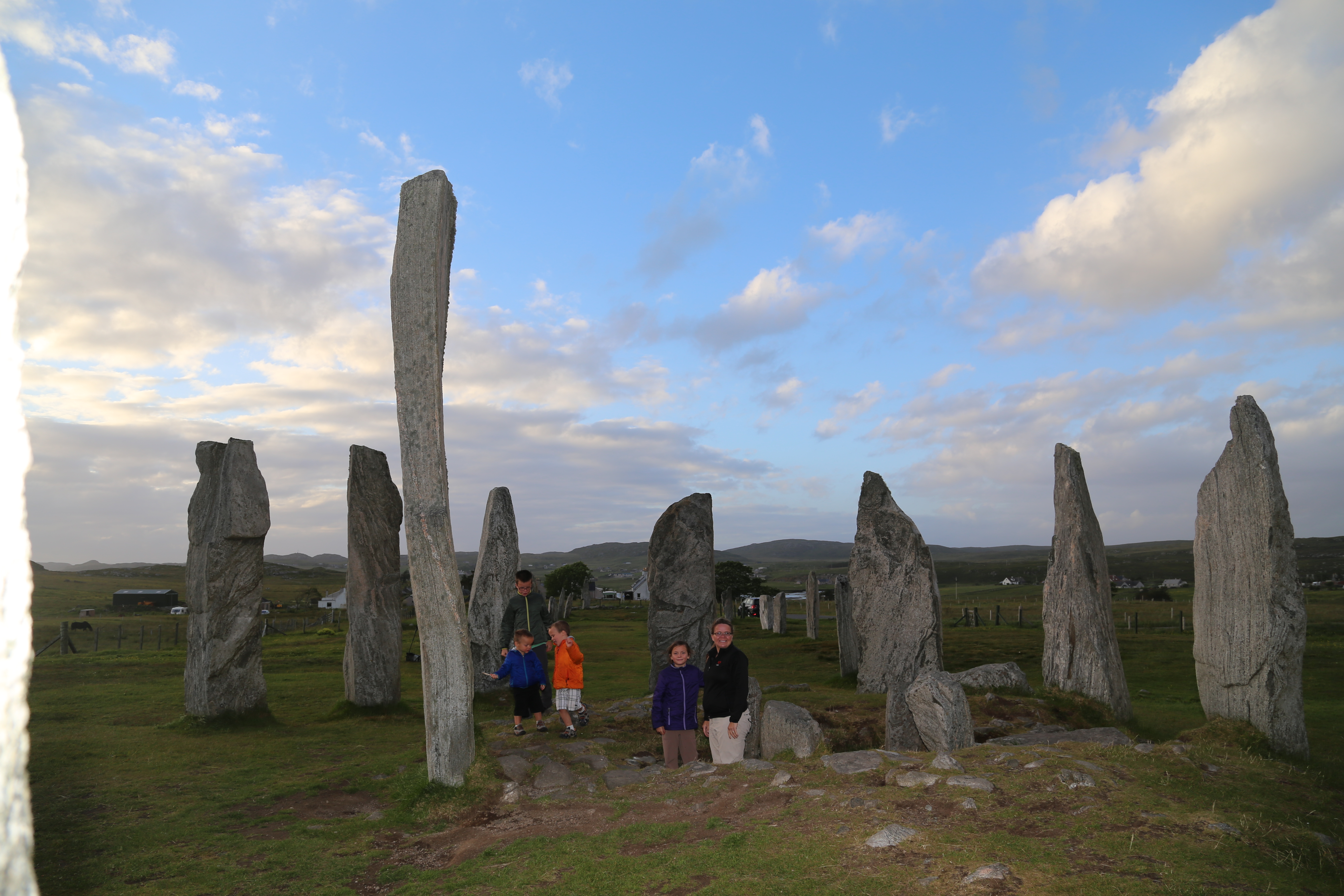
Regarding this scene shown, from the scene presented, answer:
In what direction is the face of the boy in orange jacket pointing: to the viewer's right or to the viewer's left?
to the viewer's left

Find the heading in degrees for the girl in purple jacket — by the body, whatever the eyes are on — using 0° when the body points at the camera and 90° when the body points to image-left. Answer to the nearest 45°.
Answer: approximately 0°

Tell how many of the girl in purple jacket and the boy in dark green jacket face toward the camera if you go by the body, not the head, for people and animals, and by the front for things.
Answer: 2

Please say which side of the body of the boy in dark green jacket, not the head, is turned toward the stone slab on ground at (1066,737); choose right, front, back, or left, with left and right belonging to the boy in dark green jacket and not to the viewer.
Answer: left

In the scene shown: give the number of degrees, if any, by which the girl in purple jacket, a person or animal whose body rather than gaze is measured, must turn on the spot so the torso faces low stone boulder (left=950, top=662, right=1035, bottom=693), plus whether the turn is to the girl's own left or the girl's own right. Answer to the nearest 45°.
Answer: approximately 135° to the girl's own left

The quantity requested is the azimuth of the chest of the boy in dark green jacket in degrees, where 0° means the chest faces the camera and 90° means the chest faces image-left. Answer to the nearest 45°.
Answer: approximately 0°

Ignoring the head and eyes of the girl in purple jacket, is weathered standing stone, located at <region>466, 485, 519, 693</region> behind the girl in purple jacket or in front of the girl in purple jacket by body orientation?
behind

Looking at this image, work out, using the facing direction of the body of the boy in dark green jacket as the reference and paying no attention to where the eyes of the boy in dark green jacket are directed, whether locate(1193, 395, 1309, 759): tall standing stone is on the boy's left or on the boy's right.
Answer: on the boy's left

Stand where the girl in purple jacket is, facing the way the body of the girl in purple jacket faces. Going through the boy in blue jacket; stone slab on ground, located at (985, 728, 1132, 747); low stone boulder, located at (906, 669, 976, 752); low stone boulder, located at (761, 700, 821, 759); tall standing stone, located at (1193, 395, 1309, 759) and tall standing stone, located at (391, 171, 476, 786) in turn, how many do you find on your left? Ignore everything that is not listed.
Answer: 4

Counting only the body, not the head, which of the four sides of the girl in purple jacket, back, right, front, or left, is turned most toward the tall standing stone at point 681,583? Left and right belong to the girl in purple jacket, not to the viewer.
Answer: back

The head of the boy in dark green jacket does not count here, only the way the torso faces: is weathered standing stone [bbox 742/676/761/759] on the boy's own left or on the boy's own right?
on the boy's own left

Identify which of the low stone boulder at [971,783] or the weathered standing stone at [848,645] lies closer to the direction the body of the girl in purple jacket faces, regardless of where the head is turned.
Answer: the low stone boulder
